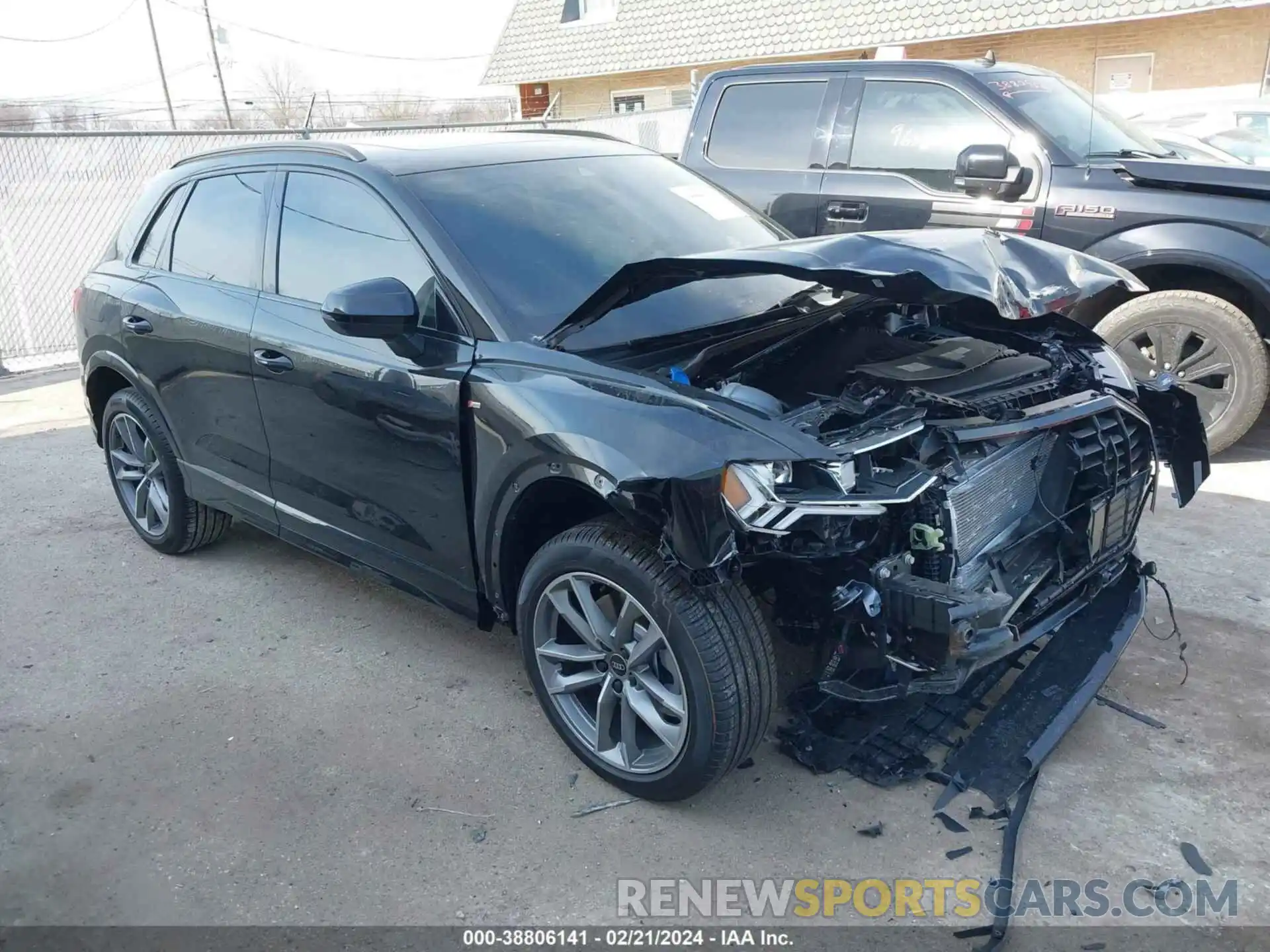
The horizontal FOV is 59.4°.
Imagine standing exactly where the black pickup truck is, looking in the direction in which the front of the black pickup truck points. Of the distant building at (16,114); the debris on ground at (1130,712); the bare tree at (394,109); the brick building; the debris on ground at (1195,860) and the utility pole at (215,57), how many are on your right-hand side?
2

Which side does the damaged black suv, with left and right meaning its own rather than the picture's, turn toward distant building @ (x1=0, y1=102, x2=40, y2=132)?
back

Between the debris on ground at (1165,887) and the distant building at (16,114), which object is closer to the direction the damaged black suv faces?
the debris on ground

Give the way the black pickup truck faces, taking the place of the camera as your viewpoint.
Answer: facing to the right of the viewer

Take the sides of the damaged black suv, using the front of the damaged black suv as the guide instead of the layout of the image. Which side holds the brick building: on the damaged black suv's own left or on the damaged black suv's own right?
on the damaged black suv's own left

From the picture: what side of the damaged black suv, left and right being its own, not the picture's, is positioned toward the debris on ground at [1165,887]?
front

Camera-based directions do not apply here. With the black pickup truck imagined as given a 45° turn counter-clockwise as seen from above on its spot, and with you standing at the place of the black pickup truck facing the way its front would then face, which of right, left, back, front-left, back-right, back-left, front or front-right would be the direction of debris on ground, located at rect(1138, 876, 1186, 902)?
back-right

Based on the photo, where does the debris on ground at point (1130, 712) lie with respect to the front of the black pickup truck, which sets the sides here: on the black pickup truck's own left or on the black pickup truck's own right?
on the black pickup truck's own right

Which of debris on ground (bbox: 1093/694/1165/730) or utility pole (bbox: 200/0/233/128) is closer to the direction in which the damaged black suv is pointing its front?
the debris on ground

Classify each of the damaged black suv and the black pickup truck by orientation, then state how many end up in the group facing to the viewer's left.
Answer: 0
